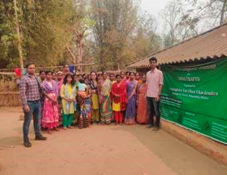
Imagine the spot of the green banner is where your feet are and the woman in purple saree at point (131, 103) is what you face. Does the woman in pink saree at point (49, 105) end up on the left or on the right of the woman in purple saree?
left

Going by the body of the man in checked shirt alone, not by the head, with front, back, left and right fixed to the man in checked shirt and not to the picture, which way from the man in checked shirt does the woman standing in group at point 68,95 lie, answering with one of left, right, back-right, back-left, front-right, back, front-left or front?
left

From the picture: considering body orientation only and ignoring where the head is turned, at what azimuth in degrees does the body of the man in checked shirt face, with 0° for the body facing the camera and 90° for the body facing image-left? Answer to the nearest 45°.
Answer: approximately 315°

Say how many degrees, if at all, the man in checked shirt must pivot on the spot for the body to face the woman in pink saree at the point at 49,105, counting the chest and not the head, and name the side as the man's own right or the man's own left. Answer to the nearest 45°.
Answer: approximately 90° to the man's own left
